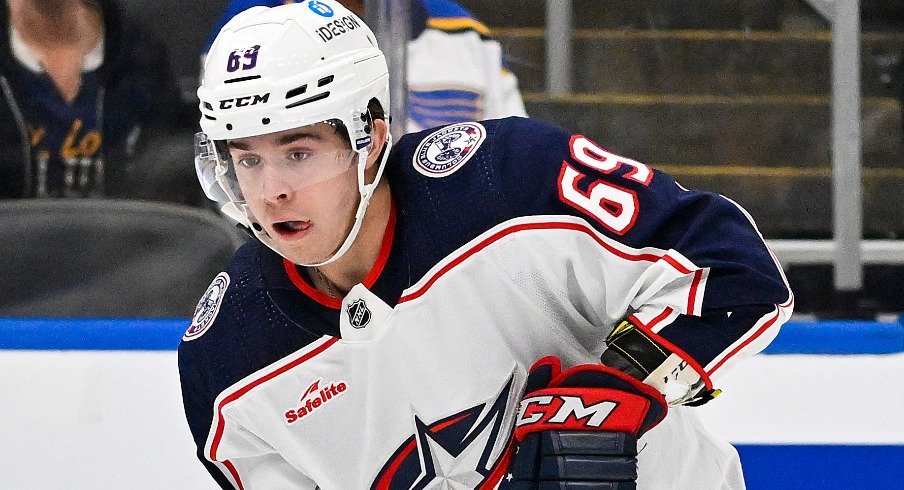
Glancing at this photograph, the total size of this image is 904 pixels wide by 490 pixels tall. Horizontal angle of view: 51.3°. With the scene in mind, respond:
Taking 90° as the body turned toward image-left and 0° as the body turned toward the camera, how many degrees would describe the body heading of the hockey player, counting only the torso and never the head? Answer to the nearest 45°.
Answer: approximately 45°

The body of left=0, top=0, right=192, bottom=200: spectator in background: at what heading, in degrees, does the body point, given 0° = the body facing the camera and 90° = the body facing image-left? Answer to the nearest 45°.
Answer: approximately 0°

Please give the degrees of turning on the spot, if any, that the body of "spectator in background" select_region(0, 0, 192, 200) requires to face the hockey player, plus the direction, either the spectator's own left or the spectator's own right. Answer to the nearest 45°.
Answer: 0° — they already face them

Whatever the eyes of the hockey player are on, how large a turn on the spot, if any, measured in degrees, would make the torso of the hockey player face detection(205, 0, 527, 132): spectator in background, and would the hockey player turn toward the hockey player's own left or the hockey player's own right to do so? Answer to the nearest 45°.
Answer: approximately 135° to the hockey player's own right

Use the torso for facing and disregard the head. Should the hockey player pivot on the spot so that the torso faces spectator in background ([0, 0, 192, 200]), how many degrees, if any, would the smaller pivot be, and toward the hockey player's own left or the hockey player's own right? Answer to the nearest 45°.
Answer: approximately 90° to the hockey player's own right
